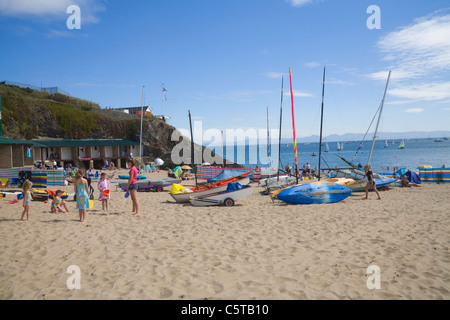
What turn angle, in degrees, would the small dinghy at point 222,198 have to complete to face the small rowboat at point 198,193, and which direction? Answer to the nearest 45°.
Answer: approximately 45° to its right

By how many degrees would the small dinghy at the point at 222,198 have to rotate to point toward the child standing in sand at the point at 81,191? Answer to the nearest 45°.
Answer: approximately 45° to its left

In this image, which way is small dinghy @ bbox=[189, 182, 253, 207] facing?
to the viewer's left
